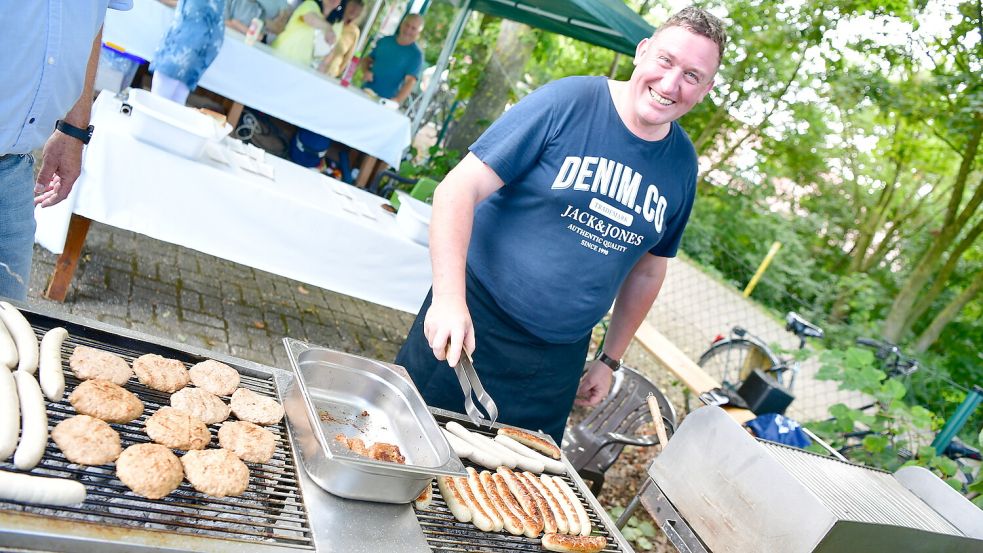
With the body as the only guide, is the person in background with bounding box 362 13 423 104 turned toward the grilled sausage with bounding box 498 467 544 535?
yes

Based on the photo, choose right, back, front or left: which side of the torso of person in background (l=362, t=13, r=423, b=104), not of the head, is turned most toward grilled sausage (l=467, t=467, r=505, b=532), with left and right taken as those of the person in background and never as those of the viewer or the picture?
front

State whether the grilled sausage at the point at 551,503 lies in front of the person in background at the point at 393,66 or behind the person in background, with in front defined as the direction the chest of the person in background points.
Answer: in front

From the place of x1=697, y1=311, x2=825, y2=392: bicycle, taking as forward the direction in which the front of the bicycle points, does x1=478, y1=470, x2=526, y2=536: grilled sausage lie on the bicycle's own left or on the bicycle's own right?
on the bicycle's own right

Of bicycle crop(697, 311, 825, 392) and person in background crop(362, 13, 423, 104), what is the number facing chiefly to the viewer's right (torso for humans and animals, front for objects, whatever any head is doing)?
1

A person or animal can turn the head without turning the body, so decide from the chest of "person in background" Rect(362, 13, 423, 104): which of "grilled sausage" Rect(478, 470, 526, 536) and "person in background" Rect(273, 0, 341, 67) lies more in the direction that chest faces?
the grilled sausage

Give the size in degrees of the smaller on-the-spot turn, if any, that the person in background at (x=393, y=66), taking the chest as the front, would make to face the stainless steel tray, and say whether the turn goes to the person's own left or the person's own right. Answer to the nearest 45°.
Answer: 0° — they already face it

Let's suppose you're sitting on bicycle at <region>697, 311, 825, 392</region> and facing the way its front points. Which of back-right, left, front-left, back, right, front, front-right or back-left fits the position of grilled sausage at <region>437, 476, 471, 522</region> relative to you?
right

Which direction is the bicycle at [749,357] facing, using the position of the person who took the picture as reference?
facing to the right of the viewer

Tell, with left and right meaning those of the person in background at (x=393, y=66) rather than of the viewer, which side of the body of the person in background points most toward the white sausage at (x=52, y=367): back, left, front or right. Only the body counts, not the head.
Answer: front

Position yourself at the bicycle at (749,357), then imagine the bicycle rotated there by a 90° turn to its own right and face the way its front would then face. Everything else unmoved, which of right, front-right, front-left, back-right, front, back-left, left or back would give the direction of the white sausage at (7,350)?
front

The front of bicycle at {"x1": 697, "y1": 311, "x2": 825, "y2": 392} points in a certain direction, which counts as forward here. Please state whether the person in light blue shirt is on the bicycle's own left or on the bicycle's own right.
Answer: on the bicycle's own right

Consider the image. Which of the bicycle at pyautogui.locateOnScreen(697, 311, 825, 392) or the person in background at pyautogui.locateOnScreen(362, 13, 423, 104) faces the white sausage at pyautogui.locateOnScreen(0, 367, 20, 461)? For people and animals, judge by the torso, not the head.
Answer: the person in background

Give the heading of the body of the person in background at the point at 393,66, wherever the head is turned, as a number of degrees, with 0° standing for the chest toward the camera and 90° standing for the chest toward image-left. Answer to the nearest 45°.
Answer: approximately 0°

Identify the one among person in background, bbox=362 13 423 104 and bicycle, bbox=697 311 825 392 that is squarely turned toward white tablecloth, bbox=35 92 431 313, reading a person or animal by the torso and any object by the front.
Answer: the person in background

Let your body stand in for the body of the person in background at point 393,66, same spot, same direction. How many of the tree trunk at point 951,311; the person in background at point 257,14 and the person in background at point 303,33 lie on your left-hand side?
1
